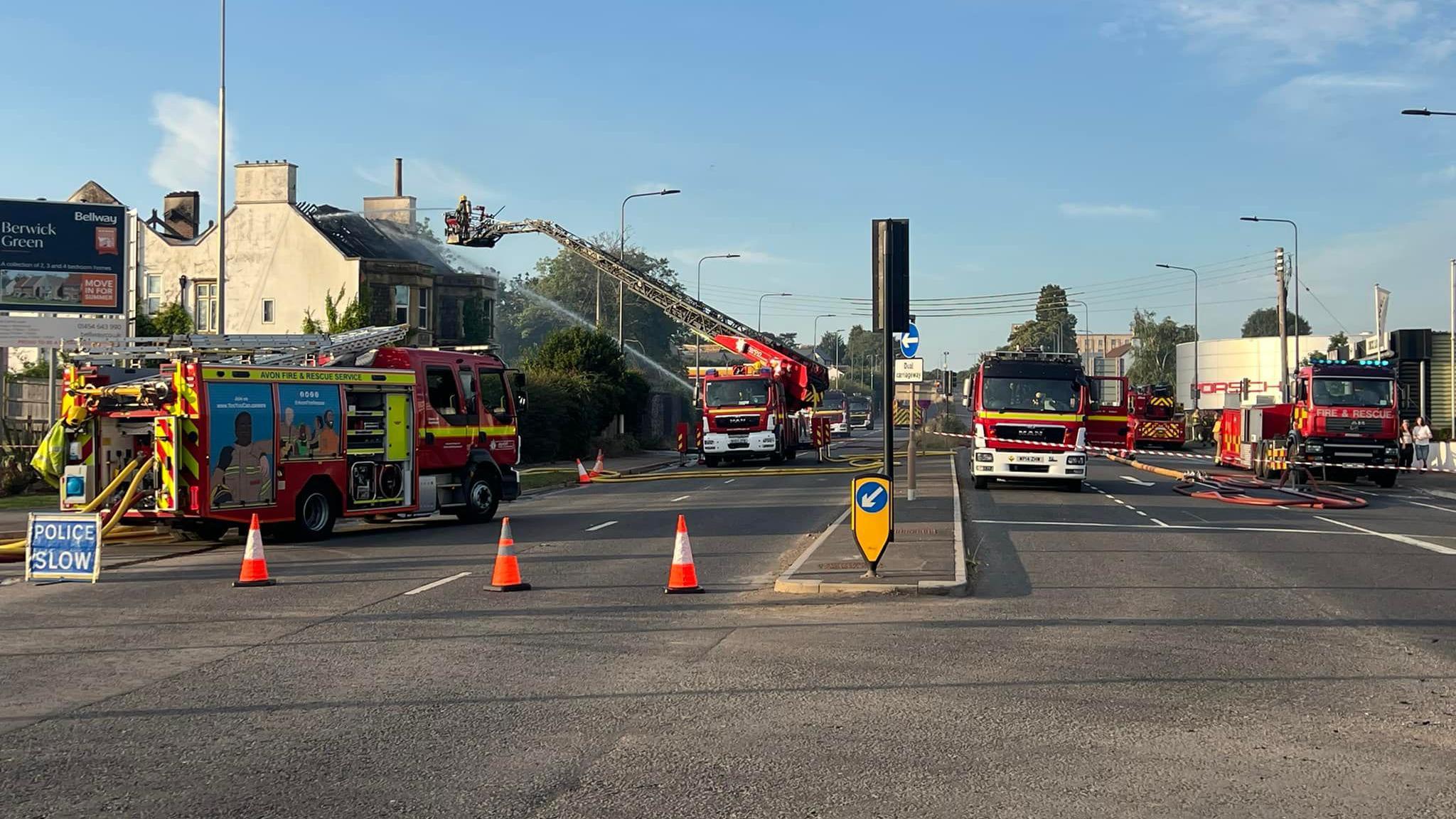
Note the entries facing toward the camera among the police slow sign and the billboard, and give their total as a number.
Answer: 2

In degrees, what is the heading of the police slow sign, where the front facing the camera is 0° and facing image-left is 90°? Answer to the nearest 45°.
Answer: approximately 0°

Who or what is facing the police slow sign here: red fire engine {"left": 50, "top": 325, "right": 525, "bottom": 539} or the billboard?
the billboard

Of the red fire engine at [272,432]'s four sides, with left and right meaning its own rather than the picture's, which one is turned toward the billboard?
left

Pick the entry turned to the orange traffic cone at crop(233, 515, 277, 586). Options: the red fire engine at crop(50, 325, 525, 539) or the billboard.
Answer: the billboard

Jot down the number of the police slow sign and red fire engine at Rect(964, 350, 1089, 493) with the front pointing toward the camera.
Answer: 2

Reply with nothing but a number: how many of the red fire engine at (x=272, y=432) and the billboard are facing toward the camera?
1
